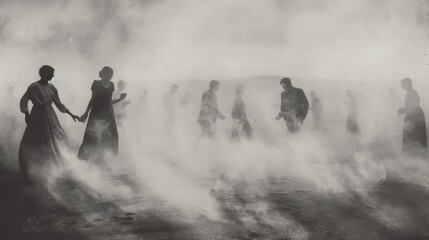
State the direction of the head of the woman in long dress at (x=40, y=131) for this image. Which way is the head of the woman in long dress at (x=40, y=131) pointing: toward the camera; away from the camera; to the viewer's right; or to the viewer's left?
to the viewer's right

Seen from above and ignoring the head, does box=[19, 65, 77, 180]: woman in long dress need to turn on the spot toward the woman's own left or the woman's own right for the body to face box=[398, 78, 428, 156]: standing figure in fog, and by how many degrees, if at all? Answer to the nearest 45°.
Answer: approximately 45° to the woman's own left

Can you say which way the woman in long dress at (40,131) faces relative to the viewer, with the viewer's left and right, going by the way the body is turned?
facing the viewer and to the right of the viewer

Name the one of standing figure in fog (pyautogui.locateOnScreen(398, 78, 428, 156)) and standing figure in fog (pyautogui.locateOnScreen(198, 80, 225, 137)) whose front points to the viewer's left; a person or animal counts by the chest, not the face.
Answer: standing figure in fog (pyautogui.locateOnScreen(398, 78, 428, 156))

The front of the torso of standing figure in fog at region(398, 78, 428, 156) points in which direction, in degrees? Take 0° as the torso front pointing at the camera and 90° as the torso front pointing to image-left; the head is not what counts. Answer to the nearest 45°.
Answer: approximately 90°
